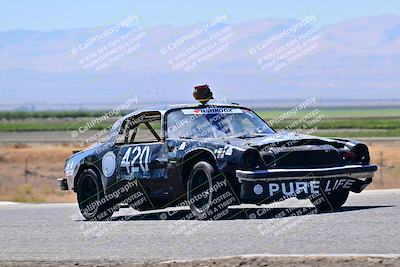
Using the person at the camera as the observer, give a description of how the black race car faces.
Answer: facing the viewer and to the right of the viewer
